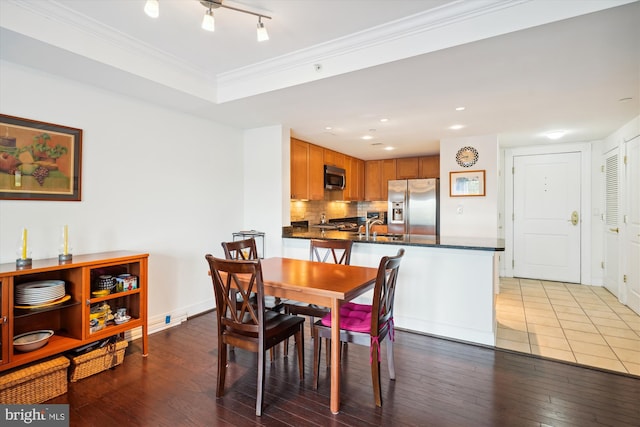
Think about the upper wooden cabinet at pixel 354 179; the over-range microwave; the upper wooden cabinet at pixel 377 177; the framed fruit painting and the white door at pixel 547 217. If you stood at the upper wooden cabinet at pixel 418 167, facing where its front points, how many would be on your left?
1

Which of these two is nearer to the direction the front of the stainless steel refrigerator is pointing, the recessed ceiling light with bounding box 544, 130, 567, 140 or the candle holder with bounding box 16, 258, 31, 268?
the candle holder

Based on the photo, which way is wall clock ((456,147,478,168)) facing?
toward the camera

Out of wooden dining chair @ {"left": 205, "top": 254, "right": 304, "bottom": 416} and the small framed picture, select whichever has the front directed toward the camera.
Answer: the small framed picture

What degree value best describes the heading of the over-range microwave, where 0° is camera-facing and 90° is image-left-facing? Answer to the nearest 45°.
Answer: approximately 315°

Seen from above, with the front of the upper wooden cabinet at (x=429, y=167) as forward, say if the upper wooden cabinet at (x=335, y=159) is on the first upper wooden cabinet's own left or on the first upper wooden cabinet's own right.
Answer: on the first upper wooden cabinet's own right

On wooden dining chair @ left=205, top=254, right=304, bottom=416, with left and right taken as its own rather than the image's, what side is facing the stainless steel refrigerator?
front

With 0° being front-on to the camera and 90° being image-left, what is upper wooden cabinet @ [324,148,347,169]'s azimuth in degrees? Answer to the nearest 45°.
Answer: approximately 315°

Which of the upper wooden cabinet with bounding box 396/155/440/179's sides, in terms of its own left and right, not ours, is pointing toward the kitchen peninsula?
front

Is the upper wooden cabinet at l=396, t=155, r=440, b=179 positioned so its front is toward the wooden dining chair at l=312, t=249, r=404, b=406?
yes

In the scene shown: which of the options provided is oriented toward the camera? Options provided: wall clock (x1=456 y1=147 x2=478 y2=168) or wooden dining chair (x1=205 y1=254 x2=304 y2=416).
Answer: the wall clock

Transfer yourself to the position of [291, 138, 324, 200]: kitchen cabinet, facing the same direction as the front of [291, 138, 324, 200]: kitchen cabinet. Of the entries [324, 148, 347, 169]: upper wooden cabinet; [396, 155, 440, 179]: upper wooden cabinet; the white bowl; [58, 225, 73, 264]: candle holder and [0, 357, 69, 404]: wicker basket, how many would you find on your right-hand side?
3

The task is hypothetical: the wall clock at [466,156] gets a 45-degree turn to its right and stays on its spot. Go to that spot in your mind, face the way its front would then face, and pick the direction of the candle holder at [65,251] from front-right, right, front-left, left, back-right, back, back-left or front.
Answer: front

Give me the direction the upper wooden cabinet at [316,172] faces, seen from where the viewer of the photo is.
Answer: facing the viewer and to the right of the viewer

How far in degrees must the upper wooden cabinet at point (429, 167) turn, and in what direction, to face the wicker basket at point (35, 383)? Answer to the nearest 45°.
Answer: approximately 45° to its right

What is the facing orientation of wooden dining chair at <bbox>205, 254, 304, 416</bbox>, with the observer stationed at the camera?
facing away from the viewer and to the right of the viewer

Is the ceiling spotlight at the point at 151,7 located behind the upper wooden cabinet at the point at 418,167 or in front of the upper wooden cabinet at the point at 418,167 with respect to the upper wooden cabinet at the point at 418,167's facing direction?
in front

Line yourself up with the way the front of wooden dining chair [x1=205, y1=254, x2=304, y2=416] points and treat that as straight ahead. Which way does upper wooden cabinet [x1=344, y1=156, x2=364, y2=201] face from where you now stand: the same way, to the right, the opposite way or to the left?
to the right

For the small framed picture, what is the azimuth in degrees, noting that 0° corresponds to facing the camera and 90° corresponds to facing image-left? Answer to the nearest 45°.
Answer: approximately 0°

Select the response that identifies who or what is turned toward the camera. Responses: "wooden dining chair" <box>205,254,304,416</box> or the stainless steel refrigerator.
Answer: the stainless steel refrigerator
